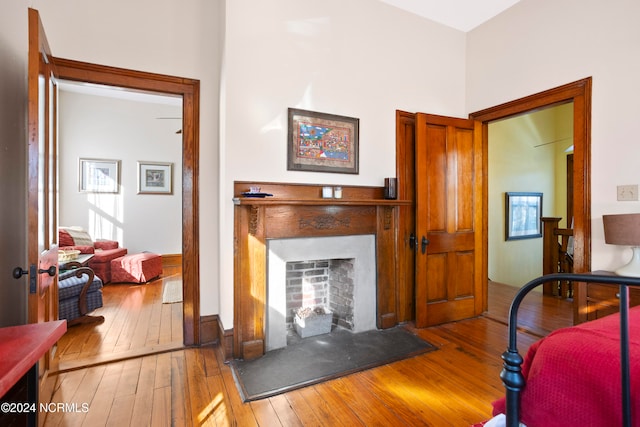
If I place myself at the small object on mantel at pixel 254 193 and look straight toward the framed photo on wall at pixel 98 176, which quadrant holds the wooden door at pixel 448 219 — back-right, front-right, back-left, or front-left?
back-right

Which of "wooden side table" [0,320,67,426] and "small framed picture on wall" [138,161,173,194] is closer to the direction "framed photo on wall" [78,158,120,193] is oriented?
the wooden side table

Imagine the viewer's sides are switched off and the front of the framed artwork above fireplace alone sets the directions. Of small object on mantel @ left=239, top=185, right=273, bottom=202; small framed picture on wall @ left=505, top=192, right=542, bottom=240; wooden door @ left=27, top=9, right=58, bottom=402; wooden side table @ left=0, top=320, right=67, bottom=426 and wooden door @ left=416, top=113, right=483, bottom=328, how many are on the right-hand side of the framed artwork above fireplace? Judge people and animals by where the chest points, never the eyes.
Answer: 3

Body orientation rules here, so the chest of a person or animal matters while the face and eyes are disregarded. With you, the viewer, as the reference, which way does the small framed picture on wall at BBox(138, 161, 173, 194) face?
facing the viewer

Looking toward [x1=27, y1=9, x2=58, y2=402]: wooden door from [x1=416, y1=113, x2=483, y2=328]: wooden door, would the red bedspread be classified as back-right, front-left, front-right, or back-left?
front-left

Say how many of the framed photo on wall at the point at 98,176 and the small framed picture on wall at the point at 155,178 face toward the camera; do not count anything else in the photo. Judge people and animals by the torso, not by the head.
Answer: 2

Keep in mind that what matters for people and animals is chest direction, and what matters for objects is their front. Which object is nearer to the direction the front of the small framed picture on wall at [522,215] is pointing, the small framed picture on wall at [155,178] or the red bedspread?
the red bedspread

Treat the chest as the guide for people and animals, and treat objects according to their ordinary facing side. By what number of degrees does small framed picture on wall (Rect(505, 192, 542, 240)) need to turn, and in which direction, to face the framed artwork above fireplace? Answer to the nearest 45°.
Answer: approximately 45° to its right

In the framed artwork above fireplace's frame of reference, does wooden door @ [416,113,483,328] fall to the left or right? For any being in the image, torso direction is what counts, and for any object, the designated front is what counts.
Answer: on its left

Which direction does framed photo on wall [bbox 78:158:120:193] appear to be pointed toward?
toward the camera

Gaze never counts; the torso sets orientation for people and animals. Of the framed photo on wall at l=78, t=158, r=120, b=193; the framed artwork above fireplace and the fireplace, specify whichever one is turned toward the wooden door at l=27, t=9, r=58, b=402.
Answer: the framed photo on wall

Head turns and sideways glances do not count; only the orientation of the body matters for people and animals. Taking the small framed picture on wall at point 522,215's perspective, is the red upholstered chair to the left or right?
on its right

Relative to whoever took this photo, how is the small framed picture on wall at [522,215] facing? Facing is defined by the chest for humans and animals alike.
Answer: facing the viewer and to the right of the viewer
